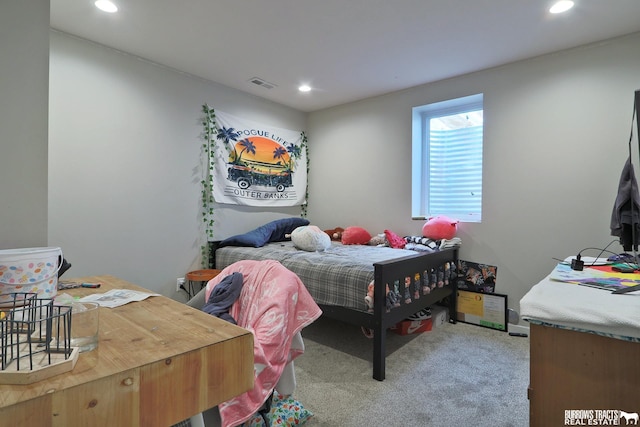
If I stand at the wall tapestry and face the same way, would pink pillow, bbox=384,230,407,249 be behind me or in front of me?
in front

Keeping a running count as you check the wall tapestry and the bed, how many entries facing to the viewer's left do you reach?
0

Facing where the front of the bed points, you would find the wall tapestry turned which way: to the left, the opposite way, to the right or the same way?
the same way

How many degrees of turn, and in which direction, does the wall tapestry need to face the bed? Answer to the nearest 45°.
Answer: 0° — it already faces it

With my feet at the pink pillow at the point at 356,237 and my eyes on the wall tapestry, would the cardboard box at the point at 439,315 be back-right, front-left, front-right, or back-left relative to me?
back-left

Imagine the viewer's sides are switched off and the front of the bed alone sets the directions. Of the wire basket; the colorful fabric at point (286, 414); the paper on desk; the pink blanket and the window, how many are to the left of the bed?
1

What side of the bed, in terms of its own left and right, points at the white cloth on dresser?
front

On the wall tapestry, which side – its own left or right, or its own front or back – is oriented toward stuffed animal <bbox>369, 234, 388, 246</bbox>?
front

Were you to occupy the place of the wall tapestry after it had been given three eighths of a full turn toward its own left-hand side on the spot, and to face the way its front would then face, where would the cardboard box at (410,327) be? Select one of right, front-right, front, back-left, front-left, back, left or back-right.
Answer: back-right

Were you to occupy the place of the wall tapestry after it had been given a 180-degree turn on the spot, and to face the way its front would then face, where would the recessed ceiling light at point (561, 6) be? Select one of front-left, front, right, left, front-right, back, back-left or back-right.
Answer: back

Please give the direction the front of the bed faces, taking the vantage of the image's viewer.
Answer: facing the viewer and to the right of the viewer

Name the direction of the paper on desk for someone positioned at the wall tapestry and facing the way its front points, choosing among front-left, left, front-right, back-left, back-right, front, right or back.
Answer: front-right

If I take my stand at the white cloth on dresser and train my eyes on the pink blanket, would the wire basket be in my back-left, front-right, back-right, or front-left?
front-left

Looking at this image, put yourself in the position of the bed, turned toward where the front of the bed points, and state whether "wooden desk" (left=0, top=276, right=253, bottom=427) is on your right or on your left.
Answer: on your right

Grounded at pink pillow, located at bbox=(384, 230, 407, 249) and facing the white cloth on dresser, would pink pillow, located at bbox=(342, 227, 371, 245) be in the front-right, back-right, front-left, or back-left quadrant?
back-right

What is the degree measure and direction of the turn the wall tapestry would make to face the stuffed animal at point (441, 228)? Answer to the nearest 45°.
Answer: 0° — it already faces it

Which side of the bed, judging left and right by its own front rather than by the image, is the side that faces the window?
left
